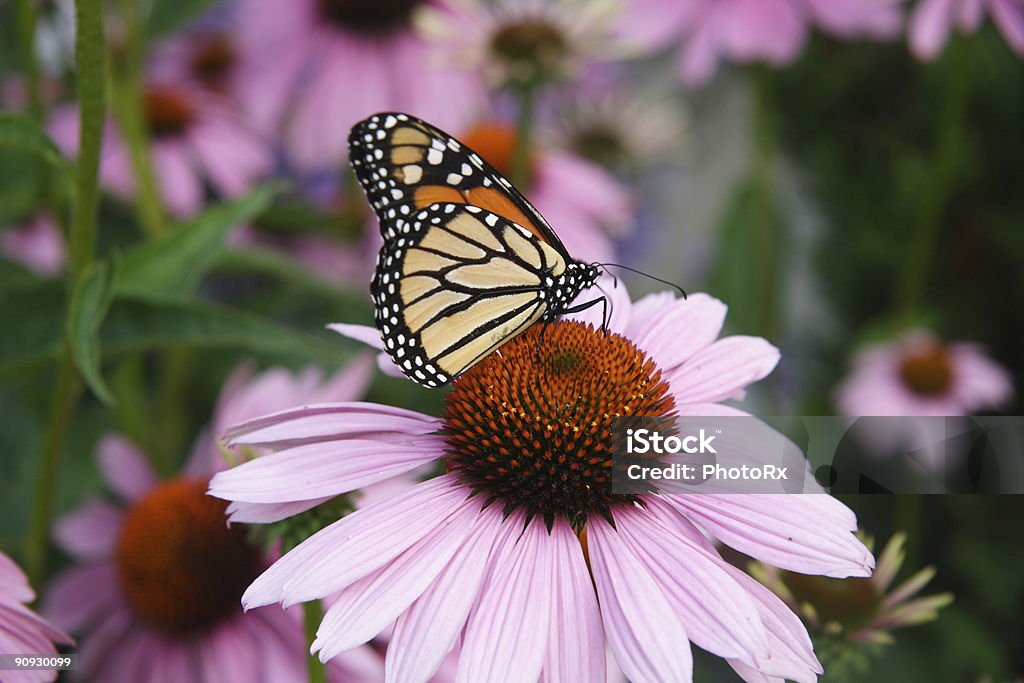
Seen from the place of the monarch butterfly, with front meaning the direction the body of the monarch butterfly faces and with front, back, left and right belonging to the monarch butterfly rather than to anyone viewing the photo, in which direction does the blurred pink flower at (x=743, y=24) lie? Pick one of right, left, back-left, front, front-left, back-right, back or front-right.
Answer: front-left

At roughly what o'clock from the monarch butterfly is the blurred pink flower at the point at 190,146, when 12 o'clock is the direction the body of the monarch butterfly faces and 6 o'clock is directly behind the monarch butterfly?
The blurred pink flower is roughly at 8 o'clock from the monarch butterfly.

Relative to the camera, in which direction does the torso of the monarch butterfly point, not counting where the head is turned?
to the viewer's right

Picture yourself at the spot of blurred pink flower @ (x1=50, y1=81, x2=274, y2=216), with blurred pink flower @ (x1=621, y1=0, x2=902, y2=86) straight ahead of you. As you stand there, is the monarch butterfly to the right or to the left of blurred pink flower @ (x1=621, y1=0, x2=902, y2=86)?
right

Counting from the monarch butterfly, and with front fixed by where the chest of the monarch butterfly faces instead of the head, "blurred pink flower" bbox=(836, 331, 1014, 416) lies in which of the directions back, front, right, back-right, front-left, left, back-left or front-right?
front-left

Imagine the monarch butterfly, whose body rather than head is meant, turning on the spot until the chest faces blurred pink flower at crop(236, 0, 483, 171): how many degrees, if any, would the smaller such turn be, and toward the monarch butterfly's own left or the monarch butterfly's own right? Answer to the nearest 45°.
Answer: approximately 90° to the monarch butterfly's own left

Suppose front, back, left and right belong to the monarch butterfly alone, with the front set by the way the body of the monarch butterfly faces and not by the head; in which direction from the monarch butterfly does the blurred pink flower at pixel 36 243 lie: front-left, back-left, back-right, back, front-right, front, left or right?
back-left

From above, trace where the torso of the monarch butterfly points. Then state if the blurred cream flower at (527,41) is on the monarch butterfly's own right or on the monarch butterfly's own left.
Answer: on the monarch butterfly's own left
